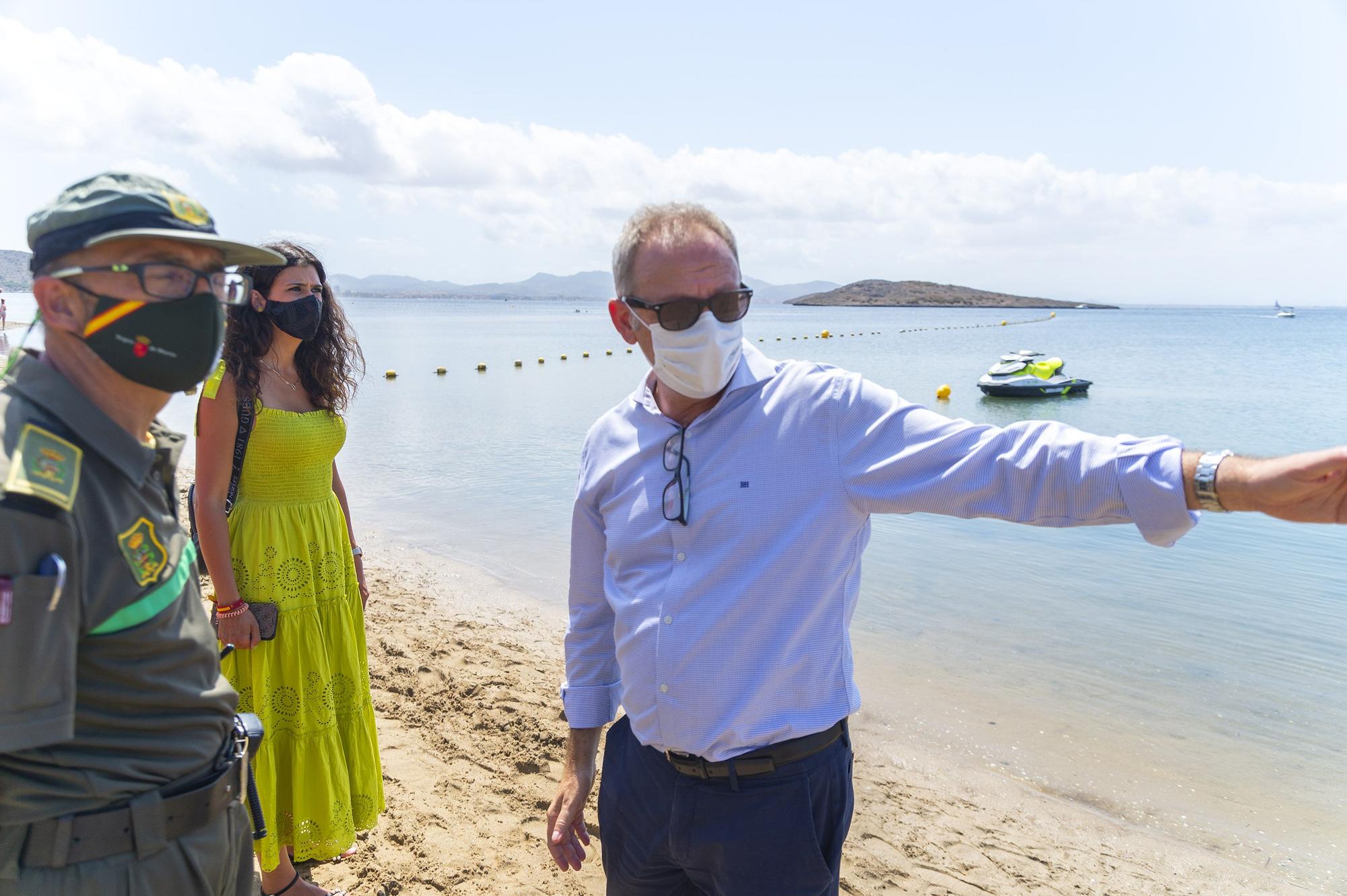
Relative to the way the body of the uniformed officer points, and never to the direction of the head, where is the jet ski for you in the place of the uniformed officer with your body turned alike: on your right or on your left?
on your left

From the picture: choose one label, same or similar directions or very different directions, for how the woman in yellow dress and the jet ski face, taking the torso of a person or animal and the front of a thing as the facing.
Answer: very different directions

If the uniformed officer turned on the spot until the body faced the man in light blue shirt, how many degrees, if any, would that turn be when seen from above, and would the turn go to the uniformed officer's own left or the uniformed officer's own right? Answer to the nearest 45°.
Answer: approximately 45° to the uniformed officer's own left

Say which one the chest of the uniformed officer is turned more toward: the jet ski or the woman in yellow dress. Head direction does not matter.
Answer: the jet ski

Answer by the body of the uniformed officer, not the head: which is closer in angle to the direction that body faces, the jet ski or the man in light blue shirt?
the man in light blue shirt

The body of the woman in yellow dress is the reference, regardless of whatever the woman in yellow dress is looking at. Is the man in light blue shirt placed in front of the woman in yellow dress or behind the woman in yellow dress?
in front
